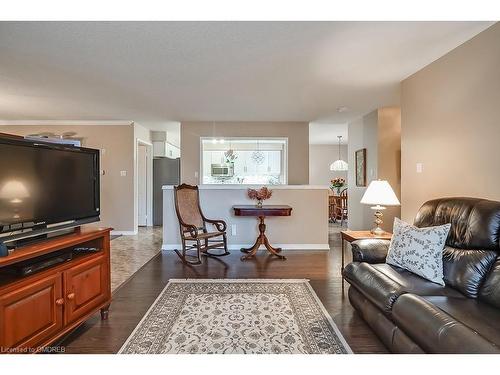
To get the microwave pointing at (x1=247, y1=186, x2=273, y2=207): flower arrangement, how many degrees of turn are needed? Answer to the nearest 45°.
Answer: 0° — it already faces it

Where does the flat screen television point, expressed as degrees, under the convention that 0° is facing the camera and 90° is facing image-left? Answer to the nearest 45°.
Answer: approximately 315°

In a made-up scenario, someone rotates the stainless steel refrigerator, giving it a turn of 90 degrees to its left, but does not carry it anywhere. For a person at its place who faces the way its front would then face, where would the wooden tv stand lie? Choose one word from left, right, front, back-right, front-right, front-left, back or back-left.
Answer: back

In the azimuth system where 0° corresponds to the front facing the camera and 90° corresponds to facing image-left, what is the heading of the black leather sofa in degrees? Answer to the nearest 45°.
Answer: approximately 45°

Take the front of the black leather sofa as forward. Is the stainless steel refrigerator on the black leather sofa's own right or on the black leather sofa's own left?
on the black leather sofa's own right

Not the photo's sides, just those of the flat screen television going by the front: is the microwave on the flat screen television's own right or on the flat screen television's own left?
on the flat screen television's own left
